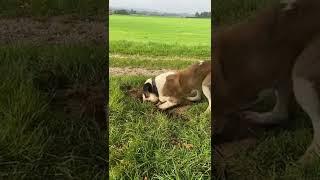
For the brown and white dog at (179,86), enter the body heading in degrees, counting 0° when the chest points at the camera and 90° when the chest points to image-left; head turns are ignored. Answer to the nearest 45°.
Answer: approximately 90°
